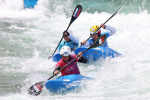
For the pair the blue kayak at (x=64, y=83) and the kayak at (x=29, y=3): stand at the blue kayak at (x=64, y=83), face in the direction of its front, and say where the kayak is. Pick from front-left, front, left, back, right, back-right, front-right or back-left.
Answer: back-right

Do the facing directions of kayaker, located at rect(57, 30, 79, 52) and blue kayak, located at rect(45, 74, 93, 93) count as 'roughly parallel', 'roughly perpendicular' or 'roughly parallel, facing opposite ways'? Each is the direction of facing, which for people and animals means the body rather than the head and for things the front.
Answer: roughly parallel

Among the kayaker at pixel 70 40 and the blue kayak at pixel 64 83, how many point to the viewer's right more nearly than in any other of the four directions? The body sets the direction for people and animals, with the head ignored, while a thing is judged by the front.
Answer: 0

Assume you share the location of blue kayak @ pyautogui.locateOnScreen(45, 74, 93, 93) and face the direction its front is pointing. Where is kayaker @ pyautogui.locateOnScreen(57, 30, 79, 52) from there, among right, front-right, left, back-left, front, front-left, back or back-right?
back-right

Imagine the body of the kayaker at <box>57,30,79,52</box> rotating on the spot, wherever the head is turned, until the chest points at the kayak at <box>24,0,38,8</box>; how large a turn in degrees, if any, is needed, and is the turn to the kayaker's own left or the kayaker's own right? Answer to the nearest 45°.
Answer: approximately 135° to the kayaker's own right

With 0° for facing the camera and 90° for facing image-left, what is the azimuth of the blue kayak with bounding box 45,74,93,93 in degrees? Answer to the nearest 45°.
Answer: approximately 45°

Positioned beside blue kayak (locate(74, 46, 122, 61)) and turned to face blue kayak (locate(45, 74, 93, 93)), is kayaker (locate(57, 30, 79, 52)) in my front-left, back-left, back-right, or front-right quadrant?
front-right

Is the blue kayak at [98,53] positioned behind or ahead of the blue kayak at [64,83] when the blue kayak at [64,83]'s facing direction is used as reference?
behind

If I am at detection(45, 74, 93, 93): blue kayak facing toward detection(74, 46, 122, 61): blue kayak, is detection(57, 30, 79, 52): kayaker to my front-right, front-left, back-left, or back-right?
front-left

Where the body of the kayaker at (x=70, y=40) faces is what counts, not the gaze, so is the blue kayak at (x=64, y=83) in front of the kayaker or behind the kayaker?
in front
